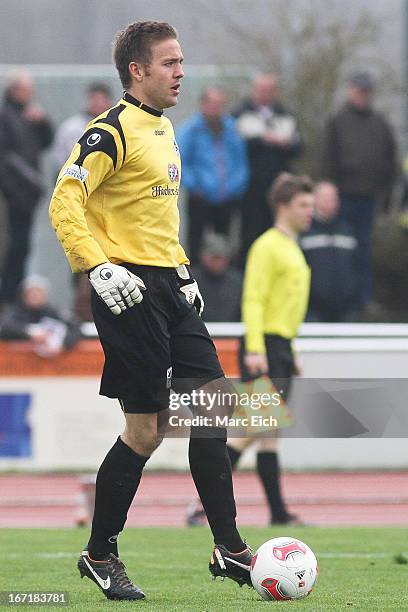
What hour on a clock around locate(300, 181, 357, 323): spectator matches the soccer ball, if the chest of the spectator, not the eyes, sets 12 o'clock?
The soccer ball is roughly at 12 o'clock from the spectator.

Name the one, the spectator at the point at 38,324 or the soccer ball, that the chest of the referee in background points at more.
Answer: the soccer ball

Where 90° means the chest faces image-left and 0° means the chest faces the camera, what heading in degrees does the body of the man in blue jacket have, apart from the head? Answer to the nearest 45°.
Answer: approximately 0°

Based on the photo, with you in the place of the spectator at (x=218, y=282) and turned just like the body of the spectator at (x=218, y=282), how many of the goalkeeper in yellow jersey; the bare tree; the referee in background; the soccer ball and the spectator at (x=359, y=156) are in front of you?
3

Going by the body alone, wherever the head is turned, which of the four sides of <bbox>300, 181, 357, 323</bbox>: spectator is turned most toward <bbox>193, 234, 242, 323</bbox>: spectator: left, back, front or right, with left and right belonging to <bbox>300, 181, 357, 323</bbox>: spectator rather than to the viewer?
right
